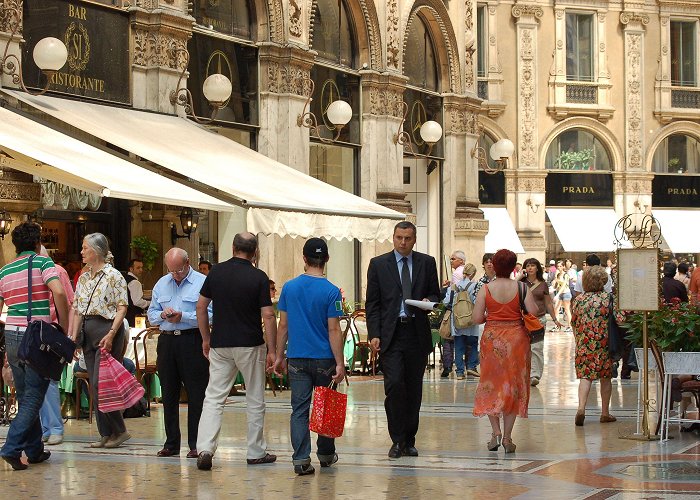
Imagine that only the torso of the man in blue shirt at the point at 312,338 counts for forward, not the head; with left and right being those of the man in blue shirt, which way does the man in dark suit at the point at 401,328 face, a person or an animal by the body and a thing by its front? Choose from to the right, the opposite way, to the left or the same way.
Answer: the opposite way

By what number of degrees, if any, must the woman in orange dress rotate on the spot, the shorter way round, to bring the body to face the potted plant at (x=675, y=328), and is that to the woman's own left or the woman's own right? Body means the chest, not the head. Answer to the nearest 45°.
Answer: approximately 45° to the woman's own right

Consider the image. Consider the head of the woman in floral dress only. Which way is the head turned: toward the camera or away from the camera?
away from the camera

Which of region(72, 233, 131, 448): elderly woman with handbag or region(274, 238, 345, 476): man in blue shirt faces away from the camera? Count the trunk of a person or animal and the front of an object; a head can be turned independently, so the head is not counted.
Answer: the man in blue shirt

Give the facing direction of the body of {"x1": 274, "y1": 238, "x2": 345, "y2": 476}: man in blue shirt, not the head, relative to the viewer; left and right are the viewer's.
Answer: facing away from the viewer

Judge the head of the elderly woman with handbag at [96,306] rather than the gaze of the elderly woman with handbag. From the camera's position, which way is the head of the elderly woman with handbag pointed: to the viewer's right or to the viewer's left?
to the viewer's left

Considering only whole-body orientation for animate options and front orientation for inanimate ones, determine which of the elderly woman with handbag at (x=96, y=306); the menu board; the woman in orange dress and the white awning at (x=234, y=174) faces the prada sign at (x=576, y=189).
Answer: the woman in orange dress

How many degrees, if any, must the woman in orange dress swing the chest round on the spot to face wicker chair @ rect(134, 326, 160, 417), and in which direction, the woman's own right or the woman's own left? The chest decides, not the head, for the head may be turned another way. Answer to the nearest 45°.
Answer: approximately 45° to the woman's own left

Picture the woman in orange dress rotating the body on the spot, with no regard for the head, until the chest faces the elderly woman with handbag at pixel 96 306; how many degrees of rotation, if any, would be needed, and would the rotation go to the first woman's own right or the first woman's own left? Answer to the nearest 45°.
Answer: approximately 90° to the first woman's own left

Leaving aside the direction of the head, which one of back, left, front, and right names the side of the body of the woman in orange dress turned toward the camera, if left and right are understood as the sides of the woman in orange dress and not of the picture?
back
